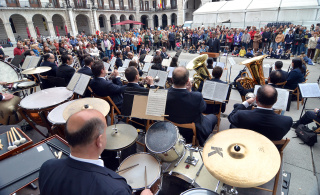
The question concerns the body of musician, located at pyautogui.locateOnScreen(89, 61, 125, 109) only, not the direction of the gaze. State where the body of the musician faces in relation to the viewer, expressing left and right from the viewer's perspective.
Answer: facing away from the viewer and to the right of the viewer

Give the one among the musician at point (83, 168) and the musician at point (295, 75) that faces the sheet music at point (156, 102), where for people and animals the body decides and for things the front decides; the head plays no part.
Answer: the musician at point (83, 168)

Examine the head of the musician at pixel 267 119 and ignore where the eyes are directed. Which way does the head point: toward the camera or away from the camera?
away from the camera

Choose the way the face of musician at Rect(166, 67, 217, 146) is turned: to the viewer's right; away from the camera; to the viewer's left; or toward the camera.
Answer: away from the camera

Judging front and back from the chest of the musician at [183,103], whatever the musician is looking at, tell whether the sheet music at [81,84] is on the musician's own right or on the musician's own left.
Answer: on the musician's own left

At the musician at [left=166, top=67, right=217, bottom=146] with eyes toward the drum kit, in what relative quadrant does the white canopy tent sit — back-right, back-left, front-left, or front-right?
back-left

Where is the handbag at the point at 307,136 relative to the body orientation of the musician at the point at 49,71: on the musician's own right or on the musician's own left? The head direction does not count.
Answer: on the musician's own right

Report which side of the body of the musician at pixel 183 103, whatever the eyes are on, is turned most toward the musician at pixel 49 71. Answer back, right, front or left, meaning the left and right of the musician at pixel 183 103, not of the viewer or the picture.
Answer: left

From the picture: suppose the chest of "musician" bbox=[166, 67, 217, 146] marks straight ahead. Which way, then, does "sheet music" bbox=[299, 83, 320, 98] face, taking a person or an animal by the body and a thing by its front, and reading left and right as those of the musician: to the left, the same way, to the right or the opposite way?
the opposite way

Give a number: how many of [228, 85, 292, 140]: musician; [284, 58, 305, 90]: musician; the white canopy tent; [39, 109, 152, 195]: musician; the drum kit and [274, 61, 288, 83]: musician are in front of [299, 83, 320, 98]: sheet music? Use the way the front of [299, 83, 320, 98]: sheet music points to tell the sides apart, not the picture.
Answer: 3

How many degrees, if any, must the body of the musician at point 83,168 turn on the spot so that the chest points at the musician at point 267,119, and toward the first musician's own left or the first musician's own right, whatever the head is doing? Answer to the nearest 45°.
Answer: approximately 45° to the first musician's own right
